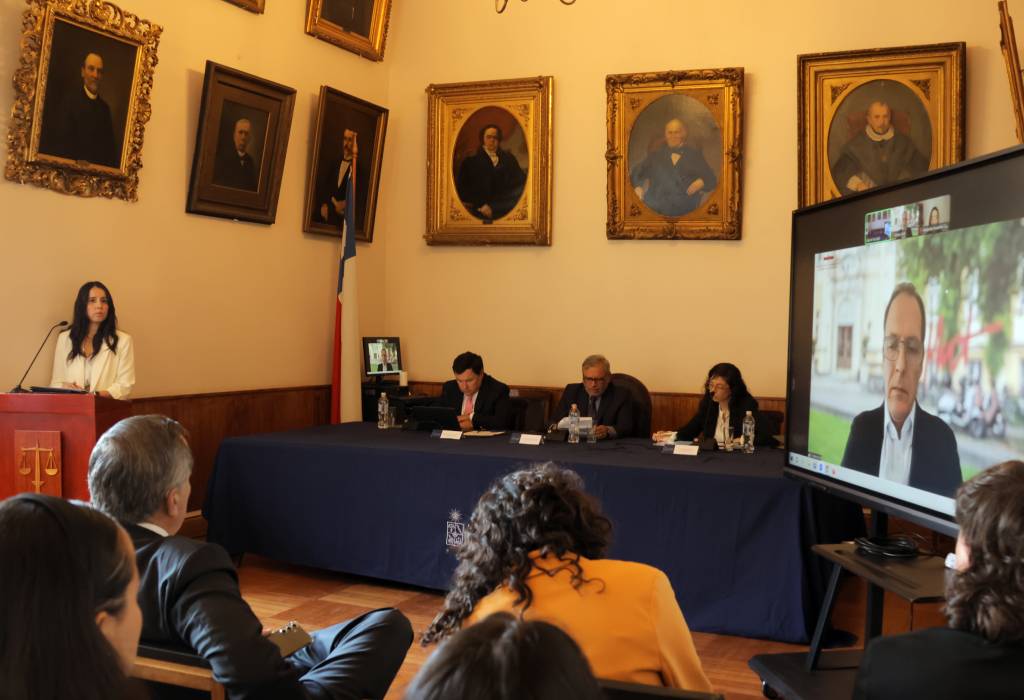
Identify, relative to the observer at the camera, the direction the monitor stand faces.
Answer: facing the viewer and to the left of the viewer

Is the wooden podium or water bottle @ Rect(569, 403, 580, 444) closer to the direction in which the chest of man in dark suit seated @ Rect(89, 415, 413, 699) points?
the water bottle

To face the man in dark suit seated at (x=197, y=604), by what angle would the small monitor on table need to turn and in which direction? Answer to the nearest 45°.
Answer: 0° — it already faces them

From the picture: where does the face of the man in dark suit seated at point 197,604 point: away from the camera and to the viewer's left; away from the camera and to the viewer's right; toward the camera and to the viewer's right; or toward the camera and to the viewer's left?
away from the camera and to the viewer's right

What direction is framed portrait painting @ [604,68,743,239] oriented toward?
toward the camera

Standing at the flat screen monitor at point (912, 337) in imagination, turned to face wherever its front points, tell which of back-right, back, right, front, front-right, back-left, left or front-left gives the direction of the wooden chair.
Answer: front

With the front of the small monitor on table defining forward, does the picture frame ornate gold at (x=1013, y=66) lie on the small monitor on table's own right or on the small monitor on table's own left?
on the small monitor on table's own left

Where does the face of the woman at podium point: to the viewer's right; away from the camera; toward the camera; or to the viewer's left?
toward the camera
